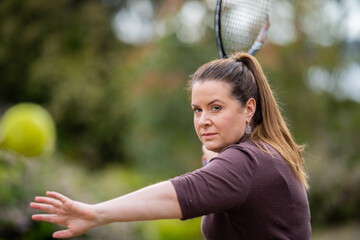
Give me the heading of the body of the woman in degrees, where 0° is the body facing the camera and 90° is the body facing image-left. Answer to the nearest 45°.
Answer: approximately 90°

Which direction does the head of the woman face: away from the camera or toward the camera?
toward the camera
